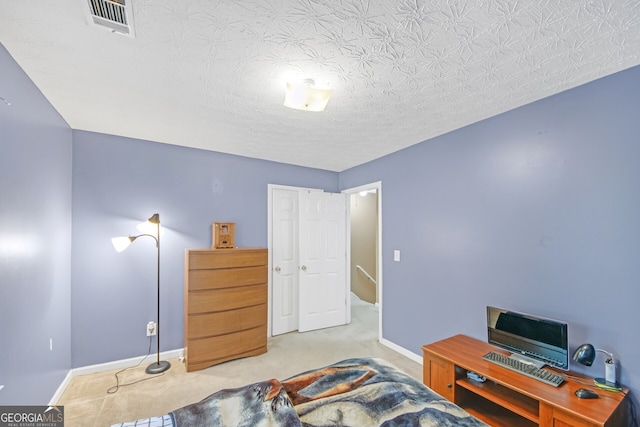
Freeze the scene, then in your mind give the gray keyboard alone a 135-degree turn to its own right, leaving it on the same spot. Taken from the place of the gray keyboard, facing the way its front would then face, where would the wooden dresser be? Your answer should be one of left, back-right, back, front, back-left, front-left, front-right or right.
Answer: left

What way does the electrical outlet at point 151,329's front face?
toward the camera

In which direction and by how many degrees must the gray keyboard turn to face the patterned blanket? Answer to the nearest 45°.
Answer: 0° — it already faces it

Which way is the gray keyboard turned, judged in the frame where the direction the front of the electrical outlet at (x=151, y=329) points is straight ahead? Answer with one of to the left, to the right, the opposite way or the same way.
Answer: to the right

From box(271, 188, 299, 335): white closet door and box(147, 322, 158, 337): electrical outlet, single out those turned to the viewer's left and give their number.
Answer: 0

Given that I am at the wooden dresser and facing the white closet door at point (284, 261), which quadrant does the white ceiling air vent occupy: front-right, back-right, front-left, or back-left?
back-right

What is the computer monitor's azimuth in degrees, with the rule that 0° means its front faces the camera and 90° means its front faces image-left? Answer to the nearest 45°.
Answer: approximately 45°

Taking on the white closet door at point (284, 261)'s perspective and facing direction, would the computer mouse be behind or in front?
in front

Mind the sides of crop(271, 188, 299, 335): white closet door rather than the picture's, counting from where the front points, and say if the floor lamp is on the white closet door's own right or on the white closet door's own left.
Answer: on the white closet door's own right
